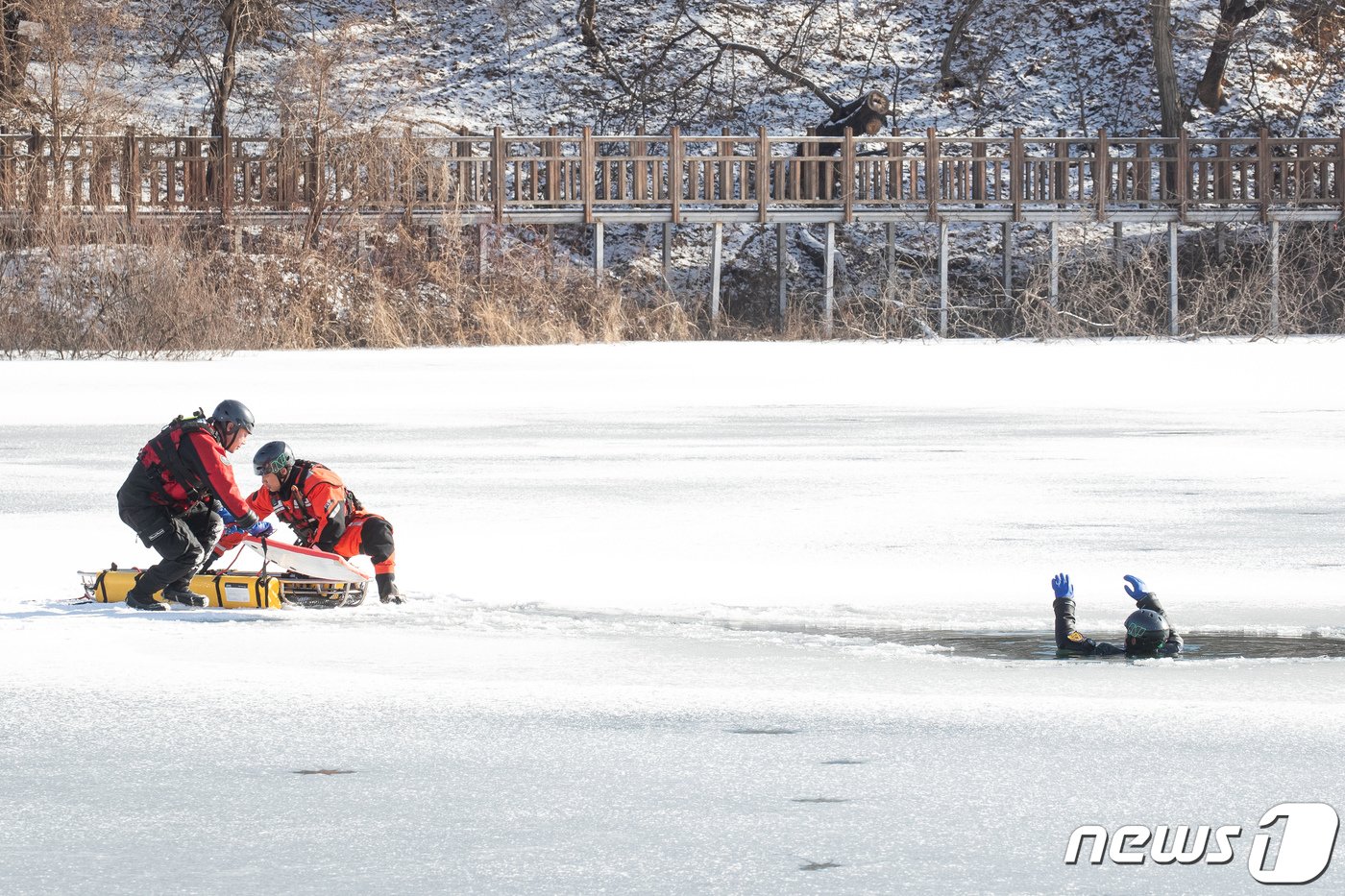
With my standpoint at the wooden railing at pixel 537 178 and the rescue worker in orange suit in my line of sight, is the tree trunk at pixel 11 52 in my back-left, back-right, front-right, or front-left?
back-right

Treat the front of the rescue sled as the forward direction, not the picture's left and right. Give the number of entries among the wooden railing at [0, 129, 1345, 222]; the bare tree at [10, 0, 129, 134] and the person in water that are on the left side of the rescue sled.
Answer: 2

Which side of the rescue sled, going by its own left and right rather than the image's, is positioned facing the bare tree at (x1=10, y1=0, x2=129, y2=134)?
left

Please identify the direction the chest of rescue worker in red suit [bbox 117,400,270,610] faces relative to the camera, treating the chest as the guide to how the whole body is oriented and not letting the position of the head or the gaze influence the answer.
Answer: to the viewer's right

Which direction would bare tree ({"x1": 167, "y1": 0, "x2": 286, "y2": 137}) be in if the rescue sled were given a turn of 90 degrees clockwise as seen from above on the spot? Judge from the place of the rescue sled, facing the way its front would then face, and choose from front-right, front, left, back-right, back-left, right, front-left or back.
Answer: back

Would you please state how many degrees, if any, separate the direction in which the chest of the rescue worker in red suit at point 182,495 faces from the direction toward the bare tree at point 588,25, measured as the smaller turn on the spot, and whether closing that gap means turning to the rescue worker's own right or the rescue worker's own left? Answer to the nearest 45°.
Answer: approximately 90° to the rescue worker's own left

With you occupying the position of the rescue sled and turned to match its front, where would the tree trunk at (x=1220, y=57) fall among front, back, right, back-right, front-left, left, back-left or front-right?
front-left

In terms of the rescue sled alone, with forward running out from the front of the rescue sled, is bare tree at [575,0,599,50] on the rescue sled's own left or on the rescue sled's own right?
on the rescue sled's own left

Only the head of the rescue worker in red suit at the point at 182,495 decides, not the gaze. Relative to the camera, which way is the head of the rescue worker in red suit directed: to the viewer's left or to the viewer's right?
to the viewer's right

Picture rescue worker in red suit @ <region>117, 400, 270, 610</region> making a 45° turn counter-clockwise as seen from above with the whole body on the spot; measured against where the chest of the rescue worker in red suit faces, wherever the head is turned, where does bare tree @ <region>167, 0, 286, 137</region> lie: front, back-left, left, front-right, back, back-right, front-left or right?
front-left

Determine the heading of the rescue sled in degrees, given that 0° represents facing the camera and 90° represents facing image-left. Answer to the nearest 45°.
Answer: approximately 270°
